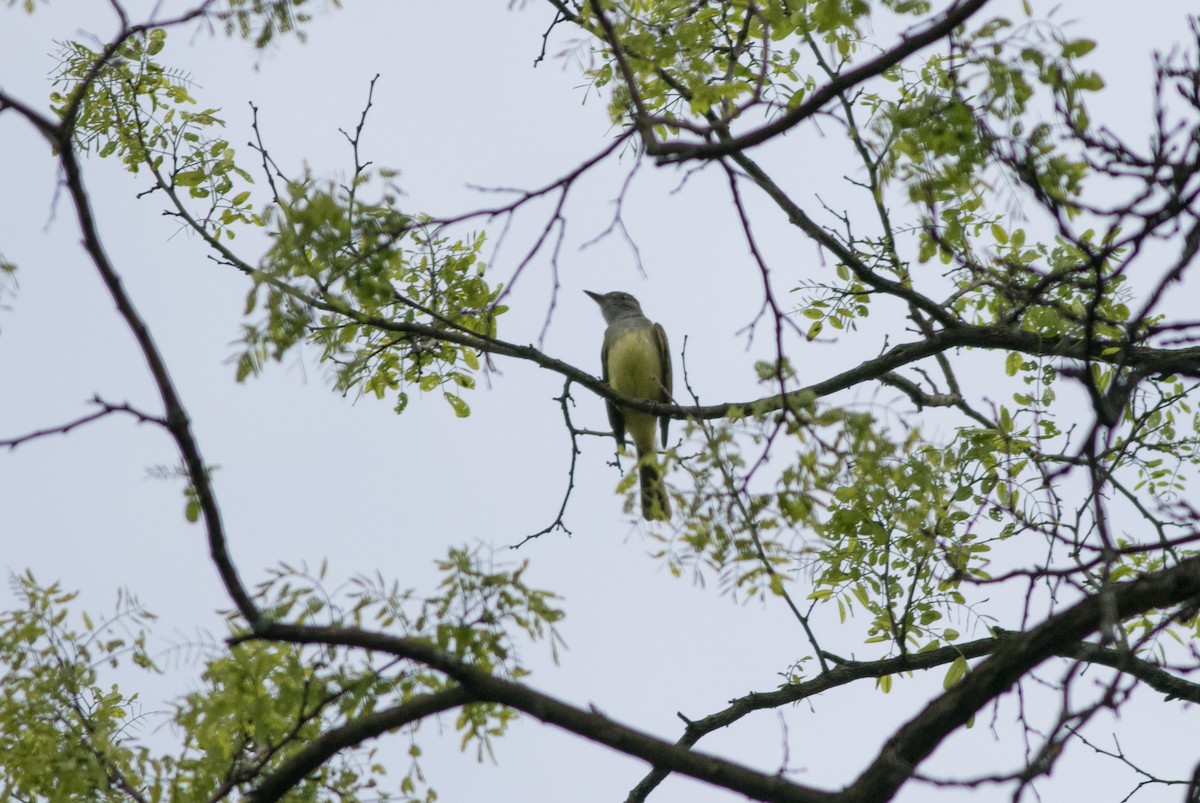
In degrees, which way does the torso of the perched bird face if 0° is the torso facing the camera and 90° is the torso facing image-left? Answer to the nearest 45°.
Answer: approximately 45°
